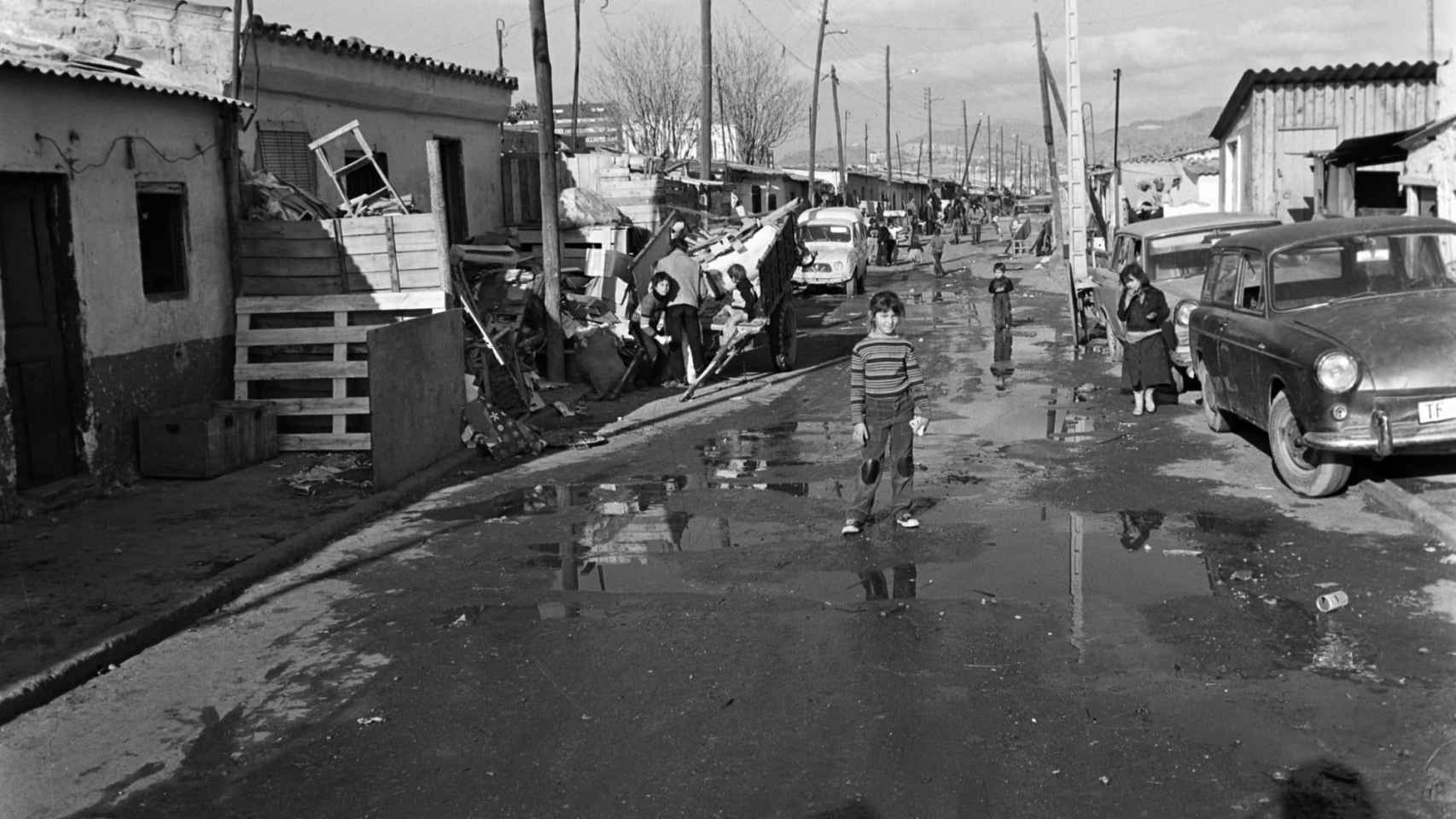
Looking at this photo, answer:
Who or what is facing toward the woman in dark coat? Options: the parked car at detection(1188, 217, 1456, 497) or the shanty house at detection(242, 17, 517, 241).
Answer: the shanty house

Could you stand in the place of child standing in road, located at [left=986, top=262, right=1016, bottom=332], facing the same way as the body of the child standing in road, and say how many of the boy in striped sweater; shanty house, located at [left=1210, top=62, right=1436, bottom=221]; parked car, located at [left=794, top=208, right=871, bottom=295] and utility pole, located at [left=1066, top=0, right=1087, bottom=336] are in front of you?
1

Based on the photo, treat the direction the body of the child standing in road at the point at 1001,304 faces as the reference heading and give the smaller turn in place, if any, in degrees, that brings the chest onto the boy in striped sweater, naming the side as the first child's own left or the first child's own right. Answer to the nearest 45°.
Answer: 0° — they already face them

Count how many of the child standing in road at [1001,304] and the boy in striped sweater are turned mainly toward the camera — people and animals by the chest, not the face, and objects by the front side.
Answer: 2

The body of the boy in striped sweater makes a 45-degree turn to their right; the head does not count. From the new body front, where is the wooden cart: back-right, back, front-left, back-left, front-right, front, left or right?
back-right

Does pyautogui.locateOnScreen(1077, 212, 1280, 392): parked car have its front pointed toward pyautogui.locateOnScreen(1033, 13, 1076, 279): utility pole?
no

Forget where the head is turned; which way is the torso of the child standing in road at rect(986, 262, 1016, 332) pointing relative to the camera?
toward the camera

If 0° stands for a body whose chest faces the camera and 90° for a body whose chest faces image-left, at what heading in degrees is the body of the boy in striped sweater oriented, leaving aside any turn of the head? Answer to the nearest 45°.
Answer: approximately 0°

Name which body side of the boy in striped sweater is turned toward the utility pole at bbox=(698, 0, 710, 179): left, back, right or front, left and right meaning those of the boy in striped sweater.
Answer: back

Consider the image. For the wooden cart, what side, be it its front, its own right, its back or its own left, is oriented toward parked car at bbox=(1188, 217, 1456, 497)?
left

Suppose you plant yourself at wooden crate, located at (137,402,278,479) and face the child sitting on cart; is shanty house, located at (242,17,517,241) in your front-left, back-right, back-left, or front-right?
front-left

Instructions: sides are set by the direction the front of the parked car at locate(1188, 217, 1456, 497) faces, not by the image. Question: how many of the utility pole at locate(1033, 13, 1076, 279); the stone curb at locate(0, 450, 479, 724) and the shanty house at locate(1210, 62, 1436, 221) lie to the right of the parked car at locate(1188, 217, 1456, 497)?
1

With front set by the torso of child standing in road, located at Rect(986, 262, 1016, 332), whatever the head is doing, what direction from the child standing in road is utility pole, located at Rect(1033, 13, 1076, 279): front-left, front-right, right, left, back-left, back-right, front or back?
back

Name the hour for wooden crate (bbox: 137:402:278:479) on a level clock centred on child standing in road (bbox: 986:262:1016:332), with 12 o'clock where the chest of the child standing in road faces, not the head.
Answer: The wooden crate is roughly at 1 o'clock from the child standing in road.

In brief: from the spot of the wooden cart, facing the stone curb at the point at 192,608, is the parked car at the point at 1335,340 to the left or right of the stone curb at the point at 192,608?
left

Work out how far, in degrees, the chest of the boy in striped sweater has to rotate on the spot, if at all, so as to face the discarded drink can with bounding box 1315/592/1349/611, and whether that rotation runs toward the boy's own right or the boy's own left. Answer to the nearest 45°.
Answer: approximately 45° to the boy's own left

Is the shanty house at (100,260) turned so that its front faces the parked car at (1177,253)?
no

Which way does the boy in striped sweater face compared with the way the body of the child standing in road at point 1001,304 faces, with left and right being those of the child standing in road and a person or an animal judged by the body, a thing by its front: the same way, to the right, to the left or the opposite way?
the same way

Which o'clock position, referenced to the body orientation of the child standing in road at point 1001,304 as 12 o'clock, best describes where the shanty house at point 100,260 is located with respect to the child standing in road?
The shanty house is roughly at 1 o'clock from the child standing in road.

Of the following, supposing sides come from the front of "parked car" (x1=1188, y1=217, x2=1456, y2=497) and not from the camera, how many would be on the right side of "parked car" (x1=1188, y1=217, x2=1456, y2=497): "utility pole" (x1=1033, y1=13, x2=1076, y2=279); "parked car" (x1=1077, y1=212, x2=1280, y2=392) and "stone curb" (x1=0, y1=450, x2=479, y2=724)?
1

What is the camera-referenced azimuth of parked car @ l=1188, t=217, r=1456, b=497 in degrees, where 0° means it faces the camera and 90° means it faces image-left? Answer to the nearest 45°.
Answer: approximately 315°

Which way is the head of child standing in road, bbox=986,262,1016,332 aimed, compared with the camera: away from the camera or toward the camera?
toward the camera

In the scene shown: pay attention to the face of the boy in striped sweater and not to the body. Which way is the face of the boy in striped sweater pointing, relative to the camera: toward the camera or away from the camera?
toward the camera
